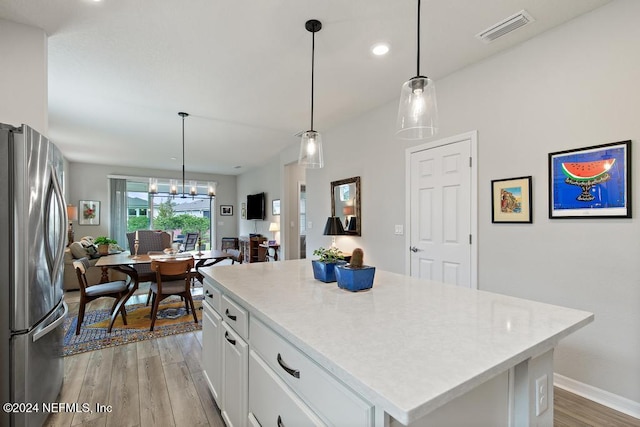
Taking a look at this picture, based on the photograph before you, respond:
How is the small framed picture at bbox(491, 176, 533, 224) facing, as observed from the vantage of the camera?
facing the viewer and to the left of the viewer

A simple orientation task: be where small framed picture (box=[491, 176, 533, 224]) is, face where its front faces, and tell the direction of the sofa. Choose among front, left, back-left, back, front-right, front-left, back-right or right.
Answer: front-right

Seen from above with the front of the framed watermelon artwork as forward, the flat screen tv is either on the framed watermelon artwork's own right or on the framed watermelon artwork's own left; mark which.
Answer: on the framed watermelon artwork's own right

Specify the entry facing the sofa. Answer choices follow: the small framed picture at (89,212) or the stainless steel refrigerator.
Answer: the small framed picture

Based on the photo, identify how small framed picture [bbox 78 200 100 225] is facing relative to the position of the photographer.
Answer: facing the viewer

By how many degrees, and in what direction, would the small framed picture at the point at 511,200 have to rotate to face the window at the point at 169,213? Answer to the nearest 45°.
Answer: approximately 45° to its right

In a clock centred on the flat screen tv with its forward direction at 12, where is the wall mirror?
The wall mirror is roughly at 10 o'clock from the flat screen tv.

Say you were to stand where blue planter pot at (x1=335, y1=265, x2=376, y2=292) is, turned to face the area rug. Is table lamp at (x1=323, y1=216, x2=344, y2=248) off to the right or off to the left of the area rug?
right

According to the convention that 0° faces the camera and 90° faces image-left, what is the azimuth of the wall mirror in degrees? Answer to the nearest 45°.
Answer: approximately 45°

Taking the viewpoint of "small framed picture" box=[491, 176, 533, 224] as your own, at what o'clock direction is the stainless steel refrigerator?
The stainless steel refrigerator is roughly at 12 o'clock from the small framed picture.

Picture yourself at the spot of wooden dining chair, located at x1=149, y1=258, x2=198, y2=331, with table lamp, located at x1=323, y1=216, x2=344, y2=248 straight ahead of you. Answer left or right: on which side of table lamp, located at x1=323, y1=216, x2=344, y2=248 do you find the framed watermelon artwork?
right

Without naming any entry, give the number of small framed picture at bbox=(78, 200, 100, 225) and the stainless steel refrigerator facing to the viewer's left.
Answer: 0

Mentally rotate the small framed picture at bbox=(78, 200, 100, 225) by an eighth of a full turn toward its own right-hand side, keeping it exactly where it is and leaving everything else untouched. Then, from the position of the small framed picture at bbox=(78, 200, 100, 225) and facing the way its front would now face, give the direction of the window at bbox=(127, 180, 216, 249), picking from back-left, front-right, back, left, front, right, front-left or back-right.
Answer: back-left

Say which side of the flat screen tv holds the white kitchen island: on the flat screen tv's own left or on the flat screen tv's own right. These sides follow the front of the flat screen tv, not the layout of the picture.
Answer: on the flat screen tv's own left

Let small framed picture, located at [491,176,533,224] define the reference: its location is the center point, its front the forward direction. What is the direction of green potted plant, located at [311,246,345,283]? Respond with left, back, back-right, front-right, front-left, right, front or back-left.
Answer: front

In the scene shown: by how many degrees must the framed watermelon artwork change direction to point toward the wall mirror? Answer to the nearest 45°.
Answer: approximately 45° to its right

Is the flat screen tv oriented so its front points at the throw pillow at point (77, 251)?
yes

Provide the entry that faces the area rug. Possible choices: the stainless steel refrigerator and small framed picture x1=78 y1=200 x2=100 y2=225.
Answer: the small framed picture
